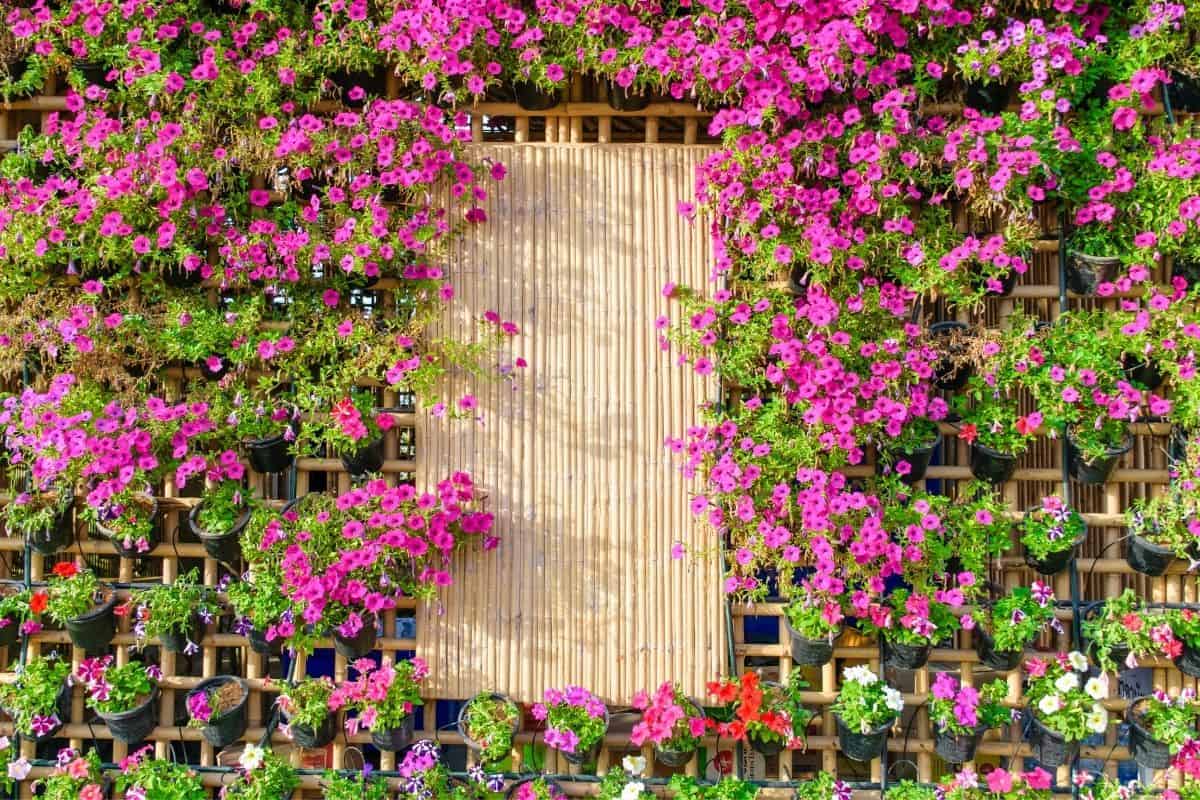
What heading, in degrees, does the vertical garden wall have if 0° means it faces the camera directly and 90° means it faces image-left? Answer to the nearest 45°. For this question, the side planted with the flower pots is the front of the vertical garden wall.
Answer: approximately 0°
